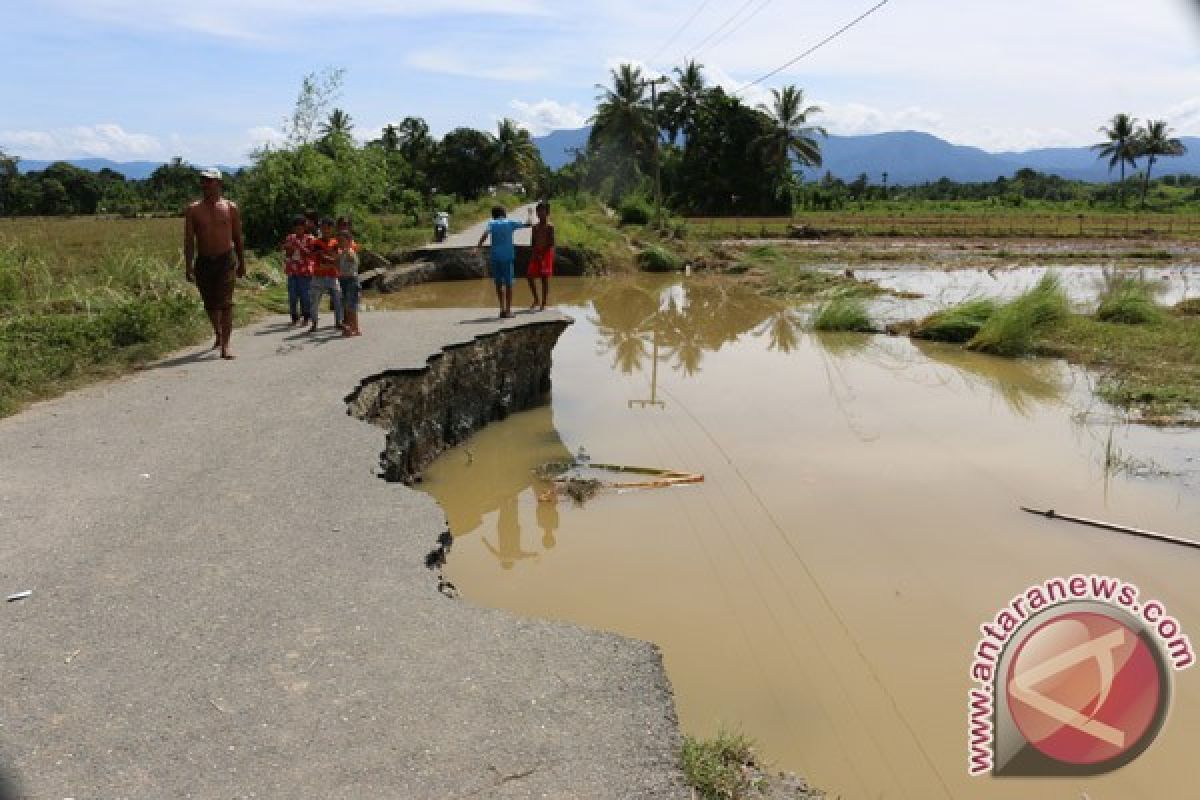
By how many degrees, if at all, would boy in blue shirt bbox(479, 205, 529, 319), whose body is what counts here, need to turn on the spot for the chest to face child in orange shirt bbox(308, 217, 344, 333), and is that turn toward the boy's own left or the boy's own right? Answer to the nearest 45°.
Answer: approximately 90° to the boy's own left

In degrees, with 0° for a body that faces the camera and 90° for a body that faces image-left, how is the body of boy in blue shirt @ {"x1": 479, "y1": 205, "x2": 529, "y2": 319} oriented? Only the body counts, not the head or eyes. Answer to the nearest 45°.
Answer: approximately 180°

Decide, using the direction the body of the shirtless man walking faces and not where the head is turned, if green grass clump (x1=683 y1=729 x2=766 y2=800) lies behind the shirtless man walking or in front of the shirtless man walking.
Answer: in front

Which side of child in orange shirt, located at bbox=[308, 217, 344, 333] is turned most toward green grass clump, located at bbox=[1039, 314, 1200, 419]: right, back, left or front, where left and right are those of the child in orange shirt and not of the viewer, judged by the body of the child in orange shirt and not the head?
left

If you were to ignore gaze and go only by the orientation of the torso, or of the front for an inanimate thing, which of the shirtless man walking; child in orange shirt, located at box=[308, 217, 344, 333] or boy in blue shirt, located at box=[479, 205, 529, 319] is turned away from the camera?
the boy in blue shirt

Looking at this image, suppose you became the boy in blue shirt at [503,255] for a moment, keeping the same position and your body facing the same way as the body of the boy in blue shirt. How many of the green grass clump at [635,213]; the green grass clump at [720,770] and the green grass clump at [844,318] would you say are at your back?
1

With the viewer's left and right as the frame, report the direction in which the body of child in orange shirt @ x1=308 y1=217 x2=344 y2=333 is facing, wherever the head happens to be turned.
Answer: facing the viewer

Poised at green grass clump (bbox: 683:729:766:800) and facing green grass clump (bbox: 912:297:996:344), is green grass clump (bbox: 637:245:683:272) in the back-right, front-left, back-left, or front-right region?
front-left
